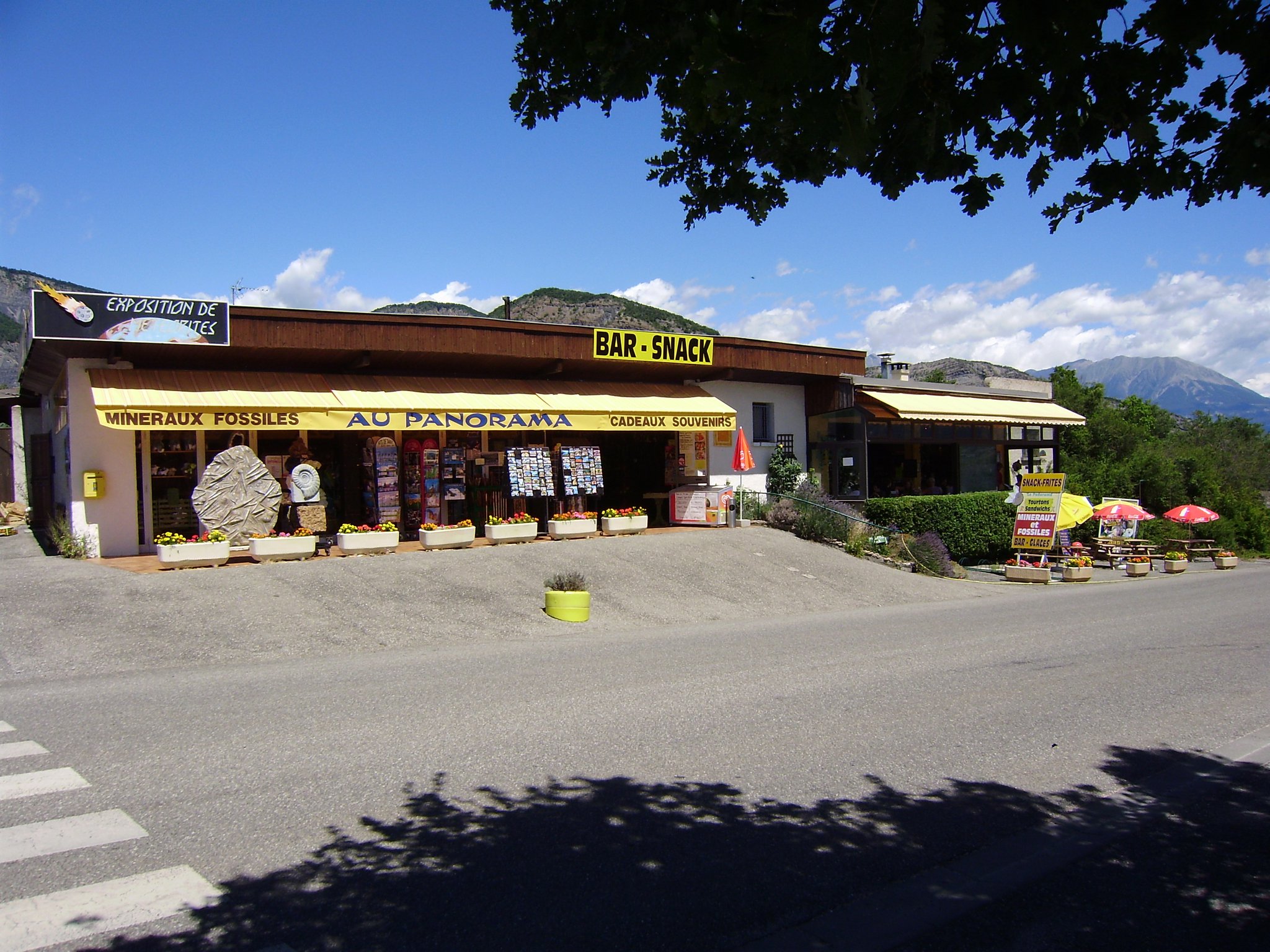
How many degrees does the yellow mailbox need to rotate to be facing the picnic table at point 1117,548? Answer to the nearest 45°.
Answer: approximately 90° to its left

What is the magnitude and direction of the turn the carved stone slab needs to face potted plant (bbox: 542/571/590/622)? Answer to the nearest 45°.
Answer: approximately 45° to its left

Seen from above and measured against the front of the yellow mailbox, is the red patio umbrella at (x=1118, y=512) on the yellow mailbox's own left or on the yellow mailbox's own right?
on the yellow mailbox's own left

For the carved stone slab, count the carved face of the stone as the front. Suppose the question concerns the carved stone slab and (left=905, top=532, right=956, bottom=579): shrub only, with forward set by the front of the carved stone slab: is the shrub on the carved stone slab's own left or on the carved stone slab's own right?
on the carved stone slab's own left

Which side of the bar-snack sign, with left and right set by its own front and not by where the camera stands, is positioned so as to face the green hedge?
left

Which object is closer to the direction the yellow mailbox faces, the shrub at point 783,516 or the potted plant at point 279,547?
the potted plant

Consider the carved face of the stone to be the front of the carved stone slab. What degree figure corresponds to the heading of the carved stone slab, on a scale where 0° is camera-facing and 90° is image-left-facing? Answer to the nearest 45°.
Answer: approximately 0°

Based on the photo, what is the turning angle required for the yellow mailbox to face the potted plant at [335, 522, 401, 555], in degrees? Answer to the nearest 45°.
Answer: approximately 90° to its left

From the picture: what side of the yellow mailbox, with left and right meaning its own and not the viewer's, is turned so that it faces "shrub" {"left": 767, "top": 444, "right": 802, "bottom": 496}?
left

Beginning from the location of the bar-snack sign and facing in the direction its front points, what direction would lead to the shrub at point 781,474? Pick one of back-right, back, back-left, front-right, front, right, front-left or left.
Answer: back-left

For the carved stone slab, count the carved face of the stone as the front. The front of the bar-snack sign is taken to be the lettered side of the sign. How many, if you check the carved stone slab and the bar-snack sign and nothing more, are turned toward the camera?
2

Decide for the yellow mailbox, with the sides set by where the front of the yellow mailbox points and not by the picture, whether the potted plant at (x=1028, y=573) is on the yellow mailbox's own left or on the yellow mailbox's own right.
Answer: on the yellow mailbox's own left
